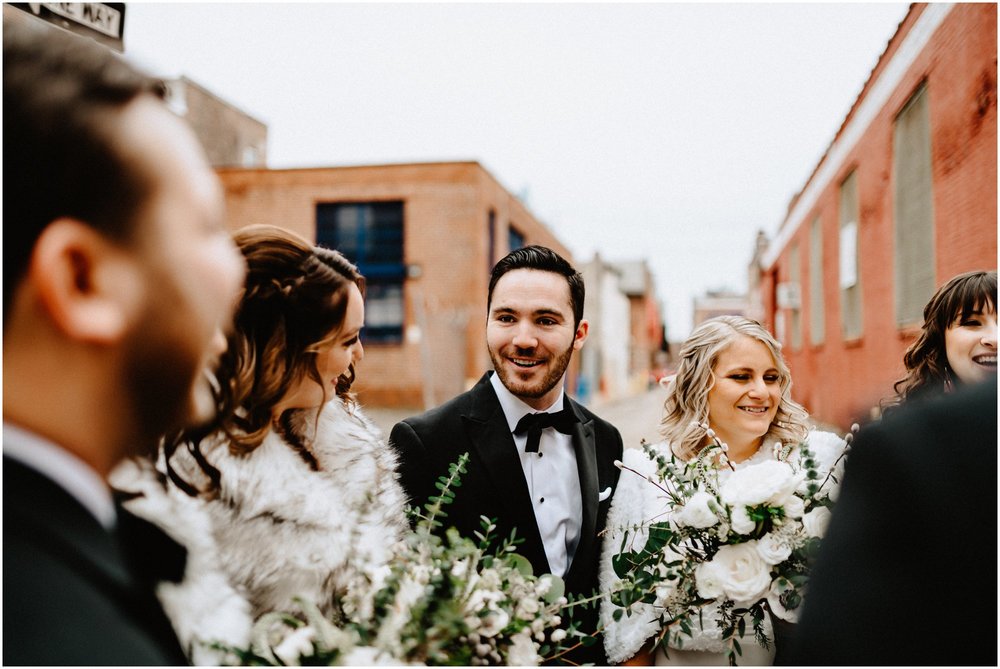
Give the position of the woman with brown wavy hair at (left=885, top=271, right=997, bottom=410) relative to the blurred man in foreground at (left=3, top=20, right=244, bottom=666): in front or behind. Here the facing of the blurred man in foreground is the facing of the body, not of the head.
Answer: in front

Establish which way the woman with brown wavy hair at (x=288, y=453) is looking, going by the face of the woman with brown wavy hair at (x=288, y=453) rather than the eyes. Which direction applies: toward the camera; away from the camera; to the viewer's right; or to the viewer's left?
to the viewer's right

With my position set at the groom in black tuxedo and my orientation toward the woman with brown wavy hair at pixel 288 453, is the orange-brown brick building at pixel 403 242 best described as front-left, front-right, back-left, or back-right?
back-right

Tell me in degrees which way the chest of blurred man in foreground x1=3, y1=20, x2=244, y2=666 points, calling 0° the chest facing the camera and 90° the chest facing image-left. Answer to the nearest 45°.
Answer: approximately 270°

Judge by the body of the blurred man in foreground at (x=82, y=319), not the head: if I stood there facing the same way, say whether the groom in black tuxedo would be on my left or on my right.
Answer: on my left

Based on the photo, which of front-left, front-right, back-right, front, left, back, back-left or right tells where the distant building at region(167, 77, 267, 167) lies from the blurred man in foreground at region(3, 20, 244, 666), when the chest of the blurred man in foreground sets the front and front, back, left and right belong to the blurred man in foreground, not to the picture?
left

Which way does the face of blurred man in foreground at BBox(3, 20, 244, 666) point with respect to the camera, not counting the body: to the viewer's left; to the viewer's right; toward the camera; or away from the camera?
to the viewer's right

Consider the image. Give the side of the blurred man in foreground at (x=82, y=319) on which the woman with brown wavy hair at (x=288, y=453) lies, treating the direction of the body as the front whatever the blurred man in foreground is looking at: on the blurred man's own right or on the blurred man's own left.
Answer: on the blurred man's own left

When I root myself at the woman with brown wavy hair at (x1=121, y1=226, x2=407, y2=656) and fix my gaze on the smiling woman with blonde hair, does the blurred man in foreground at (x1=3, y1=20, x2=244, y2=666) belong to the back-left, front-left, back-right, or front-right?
back-right

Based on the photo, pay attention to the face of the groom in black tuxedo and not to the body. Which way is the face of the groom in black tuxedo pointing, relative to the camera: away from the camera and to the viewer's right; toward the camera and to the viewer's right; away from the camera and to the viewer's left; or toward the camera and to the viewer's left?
toward the camera and to the viewer's left
